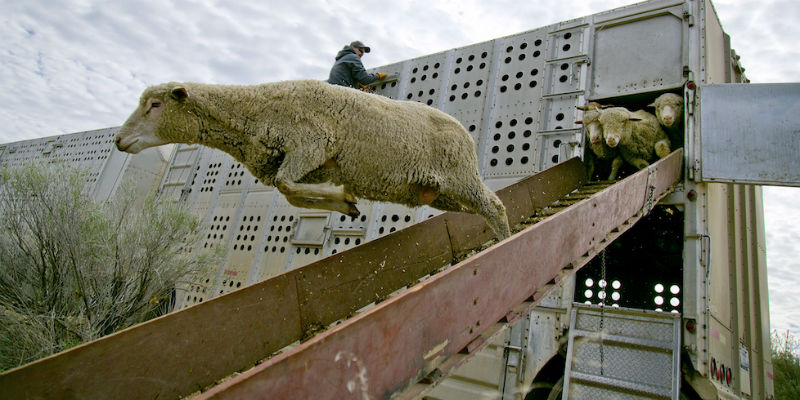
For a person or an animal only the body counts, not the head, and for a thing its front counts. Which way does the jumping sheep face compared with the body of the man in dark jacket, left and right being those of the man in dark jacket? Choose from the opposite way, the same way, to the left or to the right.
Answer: the opposite way

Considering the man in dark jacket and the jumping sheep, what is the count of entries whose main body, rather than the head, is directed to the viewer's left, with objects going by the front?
1

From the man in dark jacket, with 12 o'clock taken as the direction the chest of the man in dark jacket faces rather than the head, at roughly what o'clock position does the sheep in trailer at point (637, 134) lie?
The sheep in trailer is roughly at 1 o'clock from the man in dark jacket.

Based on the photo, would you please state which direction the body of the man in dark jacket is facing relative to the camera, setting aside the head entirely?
to the viewer's right

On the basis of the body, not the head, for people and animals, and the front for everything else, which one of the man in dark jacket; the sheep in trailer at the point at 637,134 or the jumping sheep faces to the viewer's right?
the man in dark jacket

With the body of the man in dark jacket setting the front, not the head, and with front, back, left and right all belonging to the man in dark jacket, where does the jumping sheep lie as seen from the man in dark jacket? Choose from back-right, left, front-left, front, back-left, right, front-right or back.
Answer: right

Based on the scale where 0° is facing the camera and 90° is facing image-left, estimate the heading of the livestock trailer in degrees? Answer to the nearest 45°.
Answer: approximately 135°

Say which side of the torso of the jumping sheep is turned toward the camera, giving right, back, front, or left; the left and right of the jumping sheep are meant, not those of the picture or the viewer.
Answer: left

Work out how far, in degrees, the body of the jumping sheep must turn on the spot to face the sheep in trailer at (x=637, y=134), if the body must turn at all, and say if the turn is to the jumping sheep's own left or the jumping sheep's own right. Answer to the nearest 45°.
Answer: approximately 180°

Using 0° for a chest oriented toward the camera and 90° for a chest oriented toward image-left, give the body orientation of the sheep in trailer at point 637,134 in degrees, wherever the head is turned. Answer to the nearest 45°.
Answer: approximately 45°

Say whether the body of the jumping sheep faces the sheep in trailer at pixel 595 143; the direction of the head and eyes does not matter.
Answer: no

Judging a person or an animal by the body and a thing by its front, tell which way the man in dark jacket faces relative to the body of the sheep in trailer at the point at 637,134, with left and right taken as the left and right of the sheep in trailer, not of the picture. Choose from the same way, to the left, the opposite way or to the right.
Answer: the opposite way

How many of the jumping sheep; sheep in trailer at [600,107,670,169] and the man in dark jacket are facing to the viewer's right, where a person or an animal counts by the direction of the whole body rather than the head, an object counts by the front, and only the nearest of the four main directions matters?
1

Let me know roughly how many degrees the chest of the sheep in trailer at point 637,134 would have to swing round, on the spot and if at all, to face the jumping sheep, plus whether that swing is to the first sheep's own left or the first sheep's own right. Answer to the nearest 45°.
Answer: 0° — it already faces it
